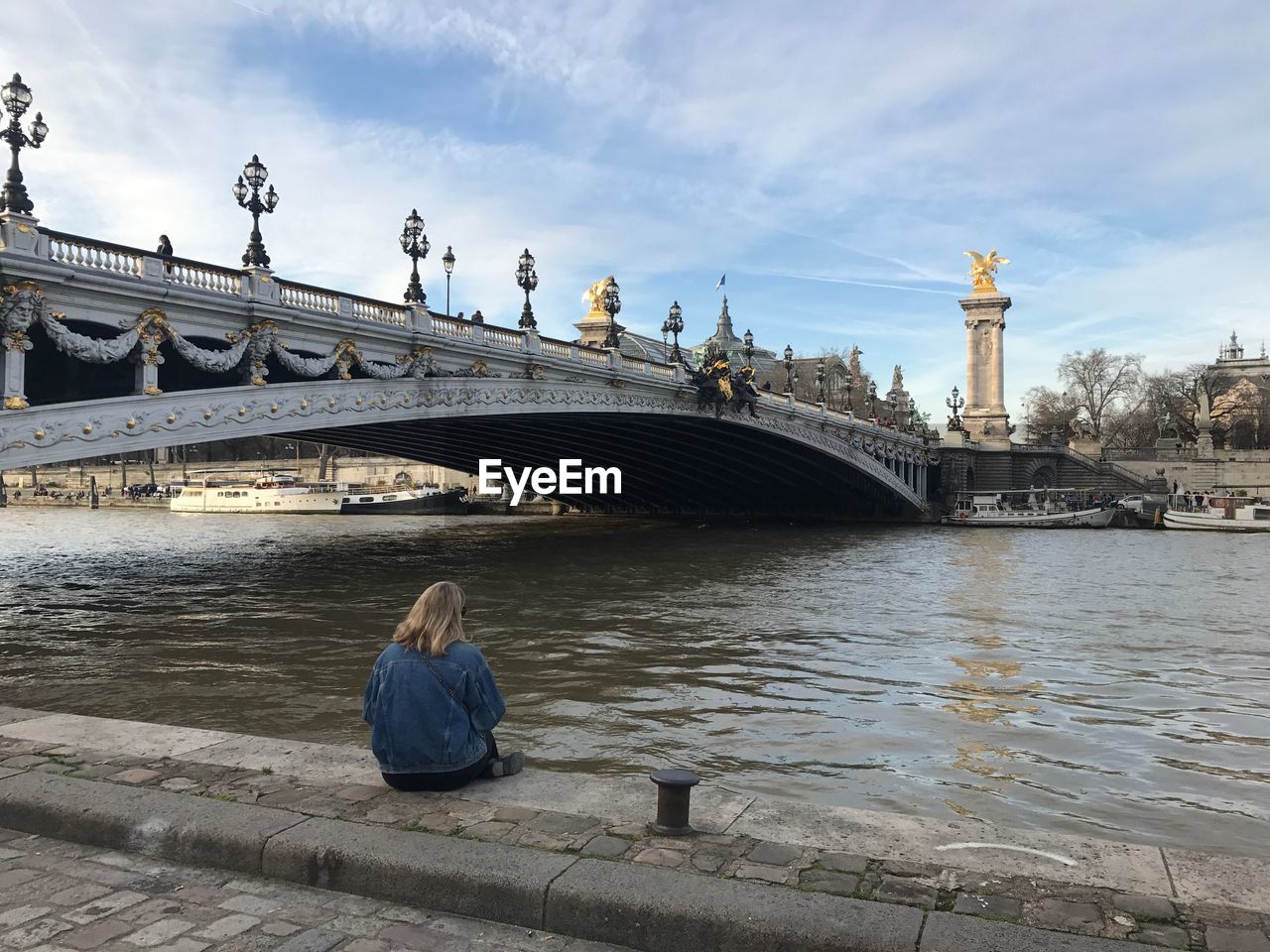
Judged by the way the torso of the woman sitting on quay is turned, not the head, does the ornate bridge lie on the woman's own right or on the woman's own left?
on the woman's own left

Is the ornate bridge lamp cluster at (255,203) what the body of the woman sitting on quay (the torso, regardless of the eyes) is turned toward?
no

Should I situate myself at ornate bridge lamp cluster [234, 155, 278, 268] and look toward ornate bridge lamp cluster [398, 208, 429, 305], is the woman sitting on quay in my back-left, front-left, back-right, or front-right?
back-right

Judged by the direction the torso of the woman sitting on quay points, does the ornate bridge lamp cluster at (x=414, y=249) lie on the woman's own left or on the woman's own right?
on the woman's own left

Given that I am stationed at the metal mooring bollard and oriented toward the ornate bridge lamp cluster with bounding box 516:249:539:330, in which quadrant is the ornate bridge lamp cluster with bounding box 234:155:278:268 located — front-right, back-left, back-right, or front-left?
front-left

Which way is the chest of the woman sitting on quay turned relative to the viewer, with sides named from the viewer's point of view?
facing away from the viewer and to the right of the viewer

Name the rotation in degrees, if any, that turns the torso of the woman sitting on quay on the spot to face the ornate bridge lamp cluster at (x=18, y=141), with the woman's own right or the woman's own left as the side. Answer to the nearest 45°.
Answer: approximately 90° to the woman's own left

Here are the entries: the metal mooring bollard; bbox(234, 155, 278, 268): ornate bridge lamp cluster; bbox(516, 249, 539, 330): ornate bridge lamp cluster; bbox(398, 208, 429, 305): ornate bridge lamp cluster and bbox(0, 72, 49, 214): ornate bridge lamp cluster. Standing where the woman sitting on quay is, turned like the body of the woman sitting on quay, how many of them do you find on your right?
1

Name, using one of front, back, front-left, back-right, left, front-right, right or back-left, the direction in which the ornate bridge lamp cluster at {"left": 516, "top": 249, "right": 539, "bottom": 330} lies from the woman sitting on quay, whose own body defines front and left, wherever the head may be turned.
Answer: front-left

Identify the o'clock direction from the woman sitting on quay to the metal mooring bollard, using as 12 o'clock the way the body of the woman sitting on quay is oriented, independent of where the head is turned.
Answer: The metal mooring bollard is roughly at 3 o'clock from the woman sitting on quay.
